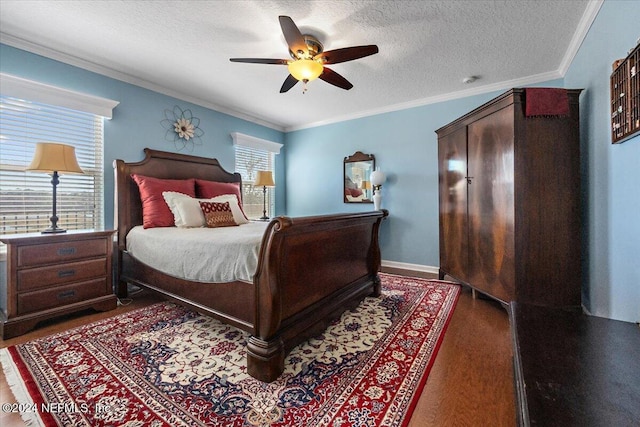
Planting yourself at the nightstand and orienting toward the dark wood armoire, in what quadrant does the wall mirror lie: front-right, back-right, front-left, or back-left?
front-left

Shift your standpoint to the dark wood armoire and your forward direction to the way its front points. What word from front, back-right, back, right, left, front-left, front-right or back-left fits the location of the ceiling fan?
front

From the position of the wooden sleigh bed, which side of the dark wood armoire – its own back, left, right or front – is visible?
front

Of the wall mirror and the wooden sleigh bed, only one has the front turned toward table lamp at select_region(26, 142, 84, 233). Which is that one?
the wall mirror

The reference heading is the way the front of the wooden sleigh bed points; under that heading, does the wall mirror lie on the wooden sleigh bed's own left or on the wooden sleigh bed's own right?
on the wooden sleigh bed's own left

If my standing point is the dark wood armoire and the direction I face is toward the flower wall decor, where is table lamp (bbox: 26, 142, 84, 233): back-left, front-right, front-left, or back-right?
front-left

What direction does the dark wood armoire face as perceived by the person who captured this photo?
facing the viewer and to the left of the viewer

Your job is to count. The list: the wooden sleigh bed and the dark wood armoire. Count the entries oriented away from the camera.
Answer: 0

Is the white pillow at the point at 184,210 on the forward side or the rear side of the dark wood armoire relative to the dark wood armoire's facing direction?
on the forward side

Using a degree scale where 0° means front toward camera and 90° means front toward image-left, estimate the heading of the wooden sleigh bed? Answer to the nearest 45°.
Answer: approximately 315°

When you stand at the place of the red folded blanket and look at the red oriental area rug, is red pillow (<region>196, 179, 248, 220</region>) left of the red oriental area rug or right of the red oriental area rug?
right

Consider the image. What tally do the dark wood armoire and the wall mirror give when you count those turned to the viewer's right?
0

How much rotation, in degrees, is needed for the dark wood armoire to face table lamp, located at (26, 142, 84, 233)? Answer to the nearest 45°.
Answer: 0° — it already faces it

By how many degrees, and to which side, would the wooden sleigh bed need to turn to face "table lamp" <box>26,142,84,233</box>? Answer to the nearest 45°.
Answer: approximately 180°
